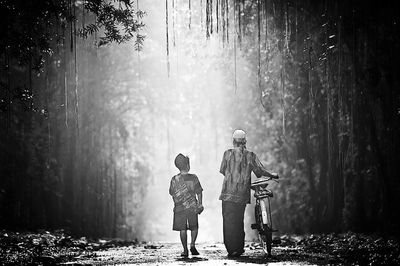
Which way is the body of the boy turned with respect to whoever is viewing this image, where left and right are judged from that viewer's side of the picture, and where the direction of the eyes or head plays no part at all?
facing away from the viewer

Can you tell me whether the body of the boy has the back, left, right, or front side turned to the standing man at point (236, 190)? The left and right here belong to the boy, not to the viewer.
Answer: right

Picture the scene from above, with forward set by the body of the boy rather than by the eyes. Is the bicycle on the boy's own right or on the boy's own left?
on the boy's own right

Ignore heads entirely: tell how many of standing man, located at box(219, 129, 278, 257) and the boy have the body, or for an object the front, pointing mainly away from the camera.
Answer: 2

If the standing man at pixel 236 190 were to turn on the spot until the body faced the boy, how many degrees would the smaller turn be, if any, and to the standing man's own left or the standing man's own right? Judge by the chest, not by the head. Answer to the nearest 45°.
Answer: approximately 90° to the standing man's own left

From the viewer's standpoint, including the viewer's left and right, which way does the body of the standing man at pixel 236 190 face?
facing away from the viewer
